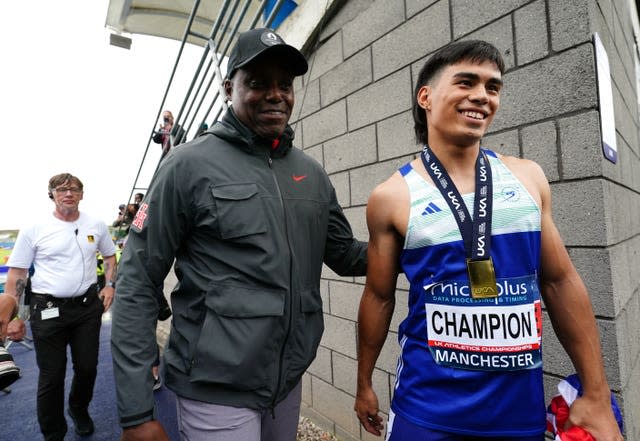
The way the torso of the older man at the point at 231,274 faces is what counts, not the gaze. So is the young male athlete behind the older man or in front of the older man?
in front

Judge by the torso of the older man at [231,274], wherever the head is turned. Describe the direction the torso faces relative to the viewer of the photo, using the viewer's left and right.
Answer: facing the viewer and to the right of the viewer

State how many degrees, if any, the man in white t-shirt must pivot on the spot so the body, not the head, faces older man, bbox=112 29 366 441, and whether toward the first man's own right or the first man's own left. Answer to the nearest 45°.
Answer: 0° — they already face them

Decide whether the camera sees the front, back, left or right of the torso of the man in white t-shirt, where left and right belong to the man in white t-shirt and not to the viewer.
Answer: front

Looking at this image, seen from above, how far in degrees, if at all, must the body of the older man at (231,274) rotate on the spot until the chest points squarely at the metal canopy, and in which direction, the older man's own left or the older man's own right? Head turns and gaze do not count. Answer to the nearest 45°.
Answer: approximately 135° to the older man's own left

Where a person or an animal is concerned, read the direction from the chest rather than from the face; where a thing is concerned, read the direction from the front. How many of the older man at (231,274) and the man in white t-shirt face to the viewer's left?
0
